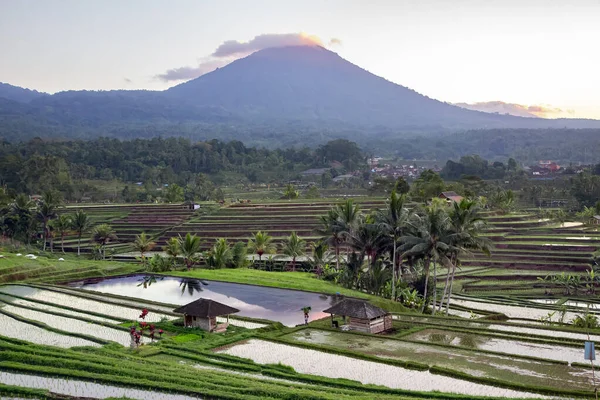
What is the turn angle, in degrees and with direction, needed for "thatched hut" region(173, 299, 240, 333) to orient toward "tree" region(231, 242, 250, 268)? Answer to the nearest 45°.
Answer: approximately 135° to its left

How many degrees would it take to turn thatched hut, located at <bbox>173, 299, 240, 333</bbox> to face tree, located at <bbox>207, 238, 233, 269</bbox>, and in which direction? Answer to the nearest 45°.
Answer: approximately 135° to its left

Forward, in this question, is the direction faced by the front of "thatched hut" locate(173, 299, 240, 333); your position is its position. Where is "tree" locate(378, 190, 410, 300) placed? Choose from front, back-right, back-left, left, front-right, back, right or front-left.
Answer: left

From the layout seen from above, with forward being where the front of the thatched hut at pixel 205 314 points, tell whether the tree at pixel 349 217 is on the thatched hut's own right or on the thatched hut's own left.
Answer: on the thatched hut's own left

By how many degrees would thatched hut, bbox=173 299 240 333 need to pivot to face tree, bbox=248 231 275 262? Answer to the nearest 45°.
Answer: approximately 135° to its left

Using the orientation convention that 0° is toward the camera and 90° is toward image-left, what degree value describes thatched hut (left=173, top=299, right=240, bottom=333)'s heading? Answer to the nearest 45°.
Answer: approximately 315°

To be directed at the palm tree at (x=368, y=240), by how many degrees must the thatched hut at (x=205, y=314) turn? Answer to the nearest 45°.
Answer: approximately 90° to its left

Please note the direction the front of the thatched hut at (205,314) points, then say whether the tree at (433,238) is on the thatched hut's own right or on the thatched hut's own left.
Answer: on the thatched hut's own left

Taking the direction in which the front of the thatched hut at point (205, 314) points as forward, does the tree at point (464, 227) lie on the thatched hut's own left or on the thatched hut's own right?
on the thatched hut's own left
